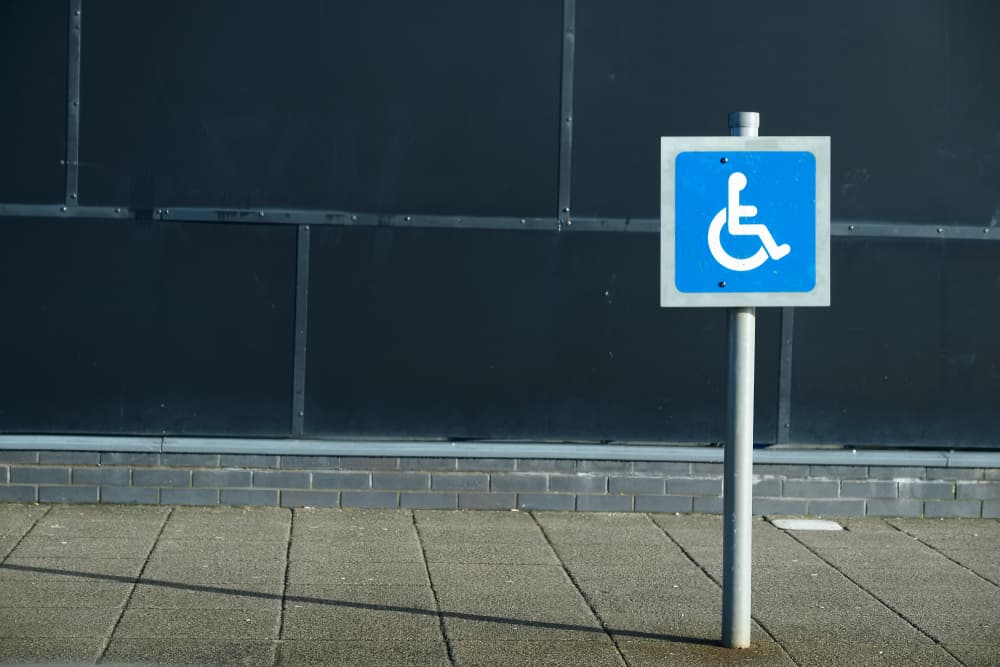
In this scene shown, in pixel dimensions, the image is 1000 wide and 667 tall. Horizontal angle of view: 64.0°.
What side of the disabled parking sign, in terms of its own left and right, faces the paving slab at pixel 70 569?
right

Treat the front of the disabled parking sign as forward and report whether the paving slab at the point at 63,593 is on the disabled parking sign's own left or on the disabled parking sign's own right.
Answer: on the disabled parking sign's own right

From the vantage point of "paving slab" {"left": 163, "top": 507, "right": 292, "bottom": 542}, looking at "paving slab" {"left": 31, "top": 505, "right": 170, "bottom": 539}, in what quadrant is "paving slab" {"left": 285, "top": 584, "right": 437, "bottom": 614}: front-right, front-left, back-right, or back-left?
back-left

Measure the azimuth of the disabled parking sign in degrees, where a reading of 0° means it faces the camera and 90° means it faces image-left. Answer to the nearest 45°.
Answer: approximately 0°

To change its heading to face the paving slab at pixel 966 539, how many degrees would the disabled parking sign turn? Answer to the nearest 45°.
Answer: approximately 135° to its left
